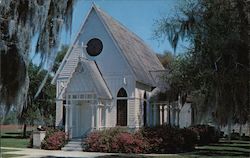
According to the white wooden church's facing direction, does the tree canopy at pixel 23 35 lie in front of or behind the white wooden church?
in front

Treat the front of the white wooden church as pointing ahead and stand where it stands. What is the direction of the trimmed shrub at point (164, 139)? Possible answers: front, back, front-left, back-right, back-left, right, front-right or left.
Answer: left

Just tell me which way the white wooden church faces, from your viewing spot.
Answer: facing the viewer and to the left of the viewer

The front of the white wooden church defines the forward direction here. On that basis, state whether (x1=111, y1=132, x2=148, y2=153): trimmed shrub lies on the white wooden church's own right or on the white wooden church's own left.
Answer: on the white wooden church's own left

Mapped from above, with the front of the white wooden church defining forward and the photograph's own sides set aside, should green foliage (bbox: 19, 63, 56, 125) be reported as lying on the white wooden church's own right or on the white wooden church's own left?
on the white wooden church's own right

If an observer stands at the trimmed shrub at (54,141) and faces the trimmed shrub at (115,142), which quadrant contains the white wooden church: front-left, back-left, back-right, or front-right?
front-left

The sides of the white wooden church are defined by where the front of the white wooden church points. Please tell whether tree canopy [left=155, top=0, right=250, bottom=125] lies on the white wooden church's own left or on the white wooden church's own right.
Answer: on the white wooden church's own left
